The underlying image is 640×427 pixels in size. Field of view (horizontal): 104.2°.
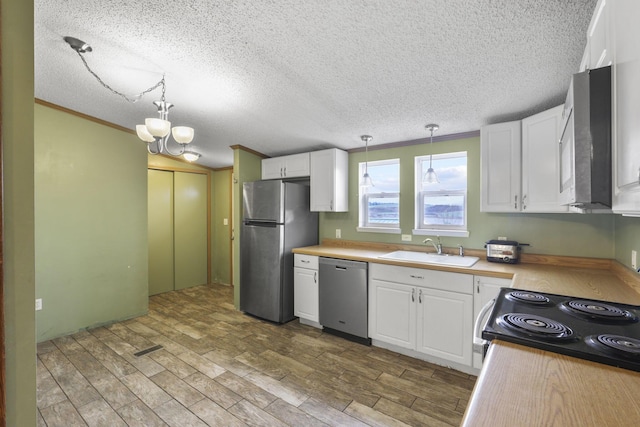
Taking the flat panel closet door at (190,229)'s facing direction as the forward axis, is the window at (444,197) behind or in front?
in front

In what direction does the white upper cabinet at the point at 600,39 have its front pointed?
to the viewer's left

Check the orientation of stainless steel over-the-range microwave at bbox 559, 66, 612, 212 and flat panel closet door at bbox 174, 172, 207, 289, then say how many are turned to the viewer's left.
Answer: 1

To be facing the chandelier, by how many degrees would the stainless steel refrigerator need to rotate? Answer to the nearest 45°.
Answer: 0° — it already faces it

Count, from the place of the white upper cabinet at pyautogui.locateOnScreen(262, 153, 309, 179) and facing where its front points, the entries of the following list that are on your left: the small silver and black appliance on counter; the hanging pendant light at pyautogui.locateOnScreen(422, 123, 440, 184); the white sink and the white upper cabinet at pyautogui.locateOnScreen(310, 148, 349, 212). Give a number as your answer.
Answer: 4

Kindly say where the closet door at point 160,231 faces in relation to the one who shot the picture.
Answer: facing the viewer and to the right of the viewer

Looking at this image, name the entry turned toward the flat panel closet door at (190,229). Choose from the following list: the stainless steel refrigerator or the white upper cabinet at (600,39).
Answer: the white upper cabinet
